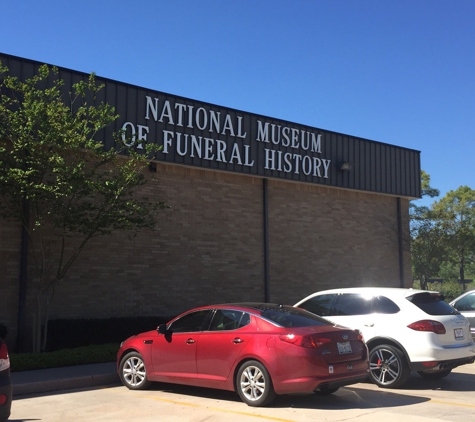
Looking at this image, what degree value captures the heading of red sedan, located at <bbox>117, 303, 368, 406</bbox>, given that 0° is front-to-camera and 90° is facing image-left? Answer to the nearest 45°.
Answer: approximately 135°

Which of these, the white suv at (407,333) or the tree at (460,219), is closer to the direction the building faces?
the white suv

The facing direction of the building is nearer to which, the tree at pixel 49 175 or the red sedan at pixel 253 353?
the red sedan

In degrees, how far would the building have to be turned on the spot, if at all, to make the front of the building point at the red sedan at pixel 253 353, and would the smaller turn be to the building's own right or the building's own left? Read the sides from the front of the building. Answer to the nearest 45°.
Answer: approximately 45° to the building's own right

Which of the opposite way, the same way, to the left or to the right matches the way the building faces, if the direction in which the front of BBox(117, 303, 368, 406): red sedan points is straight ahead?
the opposite way

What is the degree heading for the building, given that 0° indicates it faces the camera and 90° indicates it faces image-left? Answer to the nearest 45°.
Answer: approximately 315°

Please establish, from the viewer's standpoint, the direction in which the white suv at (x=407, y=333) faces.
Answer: facing away from the viewer and to the left of the viewer

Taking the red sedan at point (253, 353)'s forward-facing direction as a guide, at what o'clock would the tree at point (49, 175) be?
The tree is roughly at 12 o'clock from the red sedan.

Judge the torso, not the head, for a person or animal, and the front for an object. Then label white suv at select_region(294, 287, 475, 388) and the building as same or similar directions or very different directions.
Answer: very different directions

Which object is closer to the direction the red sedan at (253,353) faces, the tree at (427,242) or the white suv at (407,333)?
the tree

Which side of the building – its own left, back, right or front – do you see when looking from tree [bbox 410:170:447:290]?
left

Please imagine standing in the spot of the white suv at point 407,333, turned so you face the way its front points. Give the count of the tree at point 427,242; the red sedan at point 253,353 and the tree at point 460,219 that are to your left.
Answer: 1

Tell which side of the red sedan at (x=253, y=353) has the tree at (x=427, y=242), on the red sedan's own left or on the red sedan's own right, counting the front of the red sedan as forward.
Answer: on the red sedan's own right
